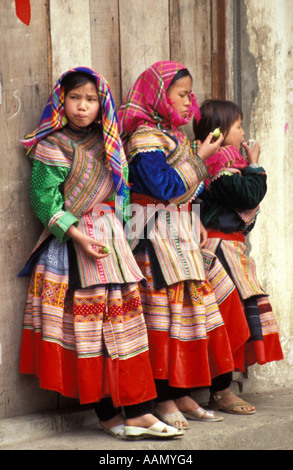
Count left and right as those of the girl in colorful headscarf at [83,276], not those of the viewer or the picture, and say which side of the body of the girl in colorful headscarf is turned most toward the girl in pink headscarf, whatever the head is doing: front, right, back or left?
left

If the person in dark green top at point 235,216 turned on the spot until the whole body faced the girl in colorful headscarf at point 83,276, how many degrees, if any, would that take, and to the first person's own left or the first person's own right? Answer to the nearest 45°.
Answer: approximately 135° to the first person's own right

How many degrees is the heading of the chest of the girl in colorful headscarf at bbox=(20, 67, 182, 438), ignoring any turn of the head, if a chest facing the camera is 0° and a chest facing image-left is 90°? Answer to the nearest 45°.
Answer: approximately 315°

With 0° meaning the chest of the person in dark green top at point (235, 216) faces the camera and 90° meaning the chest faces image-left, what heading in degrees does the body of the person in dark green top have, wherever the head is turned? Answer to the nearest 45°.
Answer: approximately 270°
